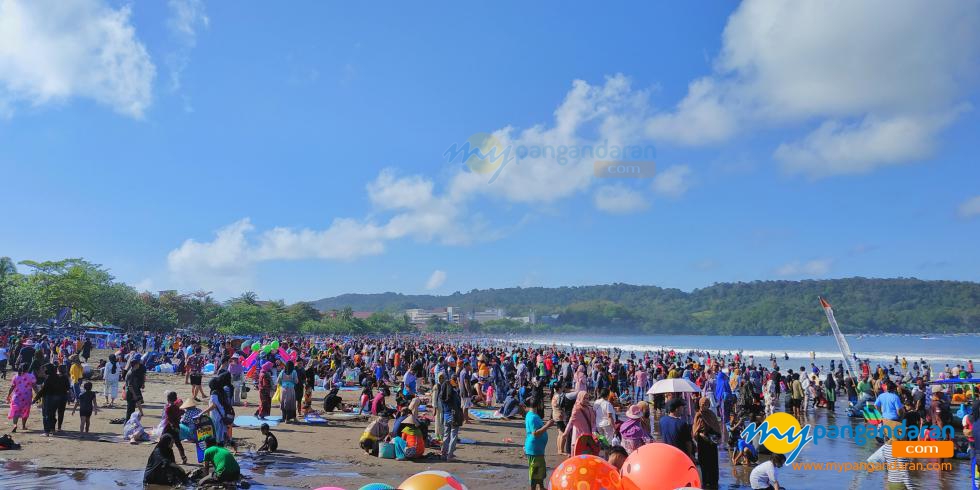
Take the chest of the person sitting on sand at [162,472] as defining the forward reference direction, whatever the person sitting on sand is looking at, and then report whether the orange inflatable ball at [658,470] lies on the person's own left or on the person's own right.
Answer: on the person's own right

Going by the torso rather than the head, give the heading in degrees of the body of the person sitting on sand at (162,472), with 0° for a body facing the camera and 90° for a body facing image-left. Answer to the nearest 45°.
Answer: approximately 270°

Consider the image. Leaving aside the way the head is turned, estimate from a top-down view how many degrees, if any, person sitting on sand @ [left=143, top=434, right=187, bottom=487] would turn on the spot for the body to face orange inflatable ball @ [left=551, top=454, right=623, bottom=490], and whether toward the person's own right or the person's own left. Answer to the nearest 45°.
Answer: approximately 45° to the person's own right

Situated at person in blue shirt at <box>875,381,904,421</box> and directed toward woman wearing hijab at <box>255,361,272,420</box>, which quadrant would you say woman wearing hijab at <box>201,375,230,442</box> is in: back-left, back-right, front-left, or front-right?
front-left

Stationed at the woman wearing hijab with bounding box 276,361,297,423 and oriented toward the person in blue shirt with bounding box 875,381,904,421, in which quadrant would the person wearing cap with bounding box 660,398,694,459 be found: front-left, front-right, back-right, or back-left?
front-right
